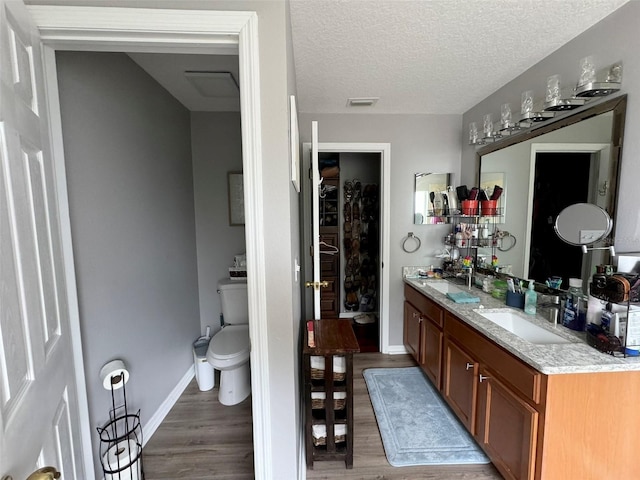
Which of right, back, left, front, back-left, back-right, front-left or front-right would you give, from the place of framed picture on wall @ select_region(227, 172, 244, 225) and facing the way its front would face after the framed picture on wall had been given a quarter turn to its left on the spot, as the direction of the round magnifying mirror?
front-right

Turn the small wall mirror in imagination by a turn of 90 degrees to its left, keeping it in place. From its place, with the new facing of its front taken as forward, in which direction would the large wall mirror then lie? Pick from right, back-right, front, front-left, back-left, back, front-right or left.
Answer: front-right

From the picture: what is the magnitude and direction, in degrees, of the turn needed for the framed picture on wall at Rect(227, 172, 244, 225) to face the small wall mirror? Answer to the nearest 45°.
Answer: approximately 90° to its left

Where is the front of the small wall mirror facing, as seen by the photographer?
facing the viewer

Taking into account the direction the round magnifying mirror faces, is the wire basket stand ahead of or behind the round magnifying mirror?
ahead

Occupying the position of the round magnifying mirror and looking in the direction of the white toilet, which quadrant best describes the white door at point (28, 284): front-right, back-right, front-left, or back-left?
front-left

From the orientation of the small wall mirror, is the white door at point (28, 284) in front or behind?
in front

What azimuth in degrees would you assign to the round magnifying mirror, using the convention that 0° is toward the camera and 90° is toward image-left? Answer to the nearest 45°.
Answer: approximately 45°

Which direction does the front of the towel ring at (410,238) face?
toward the camera

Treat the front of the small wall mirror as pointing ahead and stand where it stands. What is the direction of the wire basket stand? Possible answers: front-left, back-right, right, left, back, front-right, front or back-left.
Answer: front-right

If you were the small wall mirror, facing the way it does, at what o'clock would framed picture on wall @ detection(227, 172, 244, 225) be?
The framed picture on wall is roughly at 2 o'clock from the small wall mirror.

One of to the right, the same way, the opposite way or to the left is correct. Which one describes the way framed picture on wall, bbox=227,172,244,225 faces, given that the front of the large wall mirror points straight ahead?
to the left

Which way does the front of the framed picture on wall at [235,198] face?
toward the camera

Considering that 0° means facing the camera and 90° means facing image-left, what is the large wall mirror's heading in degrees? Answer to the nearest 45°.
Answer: approximately 45°

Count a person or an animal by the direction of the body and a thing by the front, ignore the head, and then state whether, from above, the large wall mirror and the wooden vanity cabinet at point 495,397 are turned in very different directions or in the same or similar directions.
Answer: same or similar directions

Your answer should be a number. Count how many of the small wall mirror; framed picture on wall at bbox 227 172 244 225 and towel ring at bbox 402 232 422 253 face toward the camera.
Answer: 3

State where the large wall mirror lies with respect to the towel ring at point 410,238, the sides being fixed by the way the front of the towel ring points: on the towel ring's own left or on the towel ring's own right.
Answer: on the towel ring's own left

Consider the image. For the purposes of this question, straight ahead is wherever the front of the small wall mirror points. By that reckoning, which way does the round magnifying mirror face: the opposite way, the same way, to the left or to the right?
the same way
